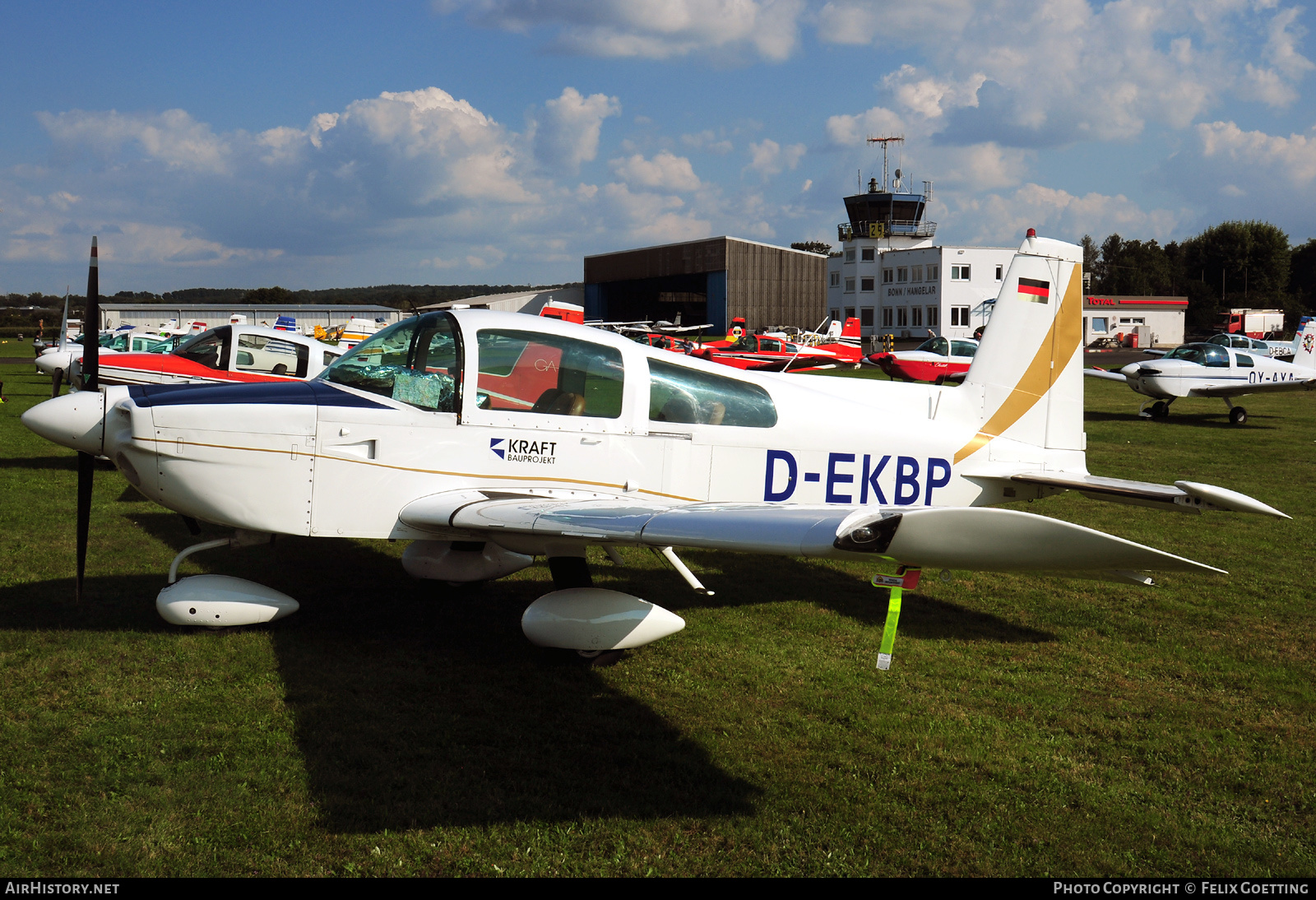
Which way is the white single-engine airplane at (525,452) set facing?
to the viewer's left

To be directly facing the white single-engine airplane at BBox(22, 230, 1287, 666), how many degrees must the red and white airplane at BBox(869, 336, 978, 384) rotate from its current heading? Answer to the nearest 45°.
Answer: approximately 90° to its left

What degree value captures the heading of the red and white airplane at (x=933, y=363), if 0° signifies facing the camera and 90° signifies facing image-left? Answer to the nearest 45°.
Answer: approximately 90°

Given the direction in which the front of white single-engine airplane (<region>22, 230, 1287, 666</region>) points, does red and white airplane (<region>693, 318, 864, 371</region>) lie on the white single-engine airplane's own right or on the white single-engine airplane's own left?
on the white single-engine airplane's own right

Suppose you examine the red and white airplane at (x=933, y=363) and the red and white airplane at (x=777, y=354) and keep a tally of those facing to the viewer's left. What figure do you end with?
2

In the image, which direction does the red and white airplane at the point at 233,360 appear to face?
to the viewer's left

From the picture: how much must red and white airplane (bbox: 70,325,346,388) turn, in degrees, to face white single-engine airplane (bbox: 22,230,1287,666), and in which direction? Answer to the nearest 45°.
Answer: approximately 90° to its left

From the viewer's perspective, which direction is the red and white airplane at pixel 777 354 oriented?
to the viewer's left

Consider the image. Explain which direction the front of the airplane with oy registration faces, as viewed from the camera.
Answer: facing the viewer and to the left of the viewer
